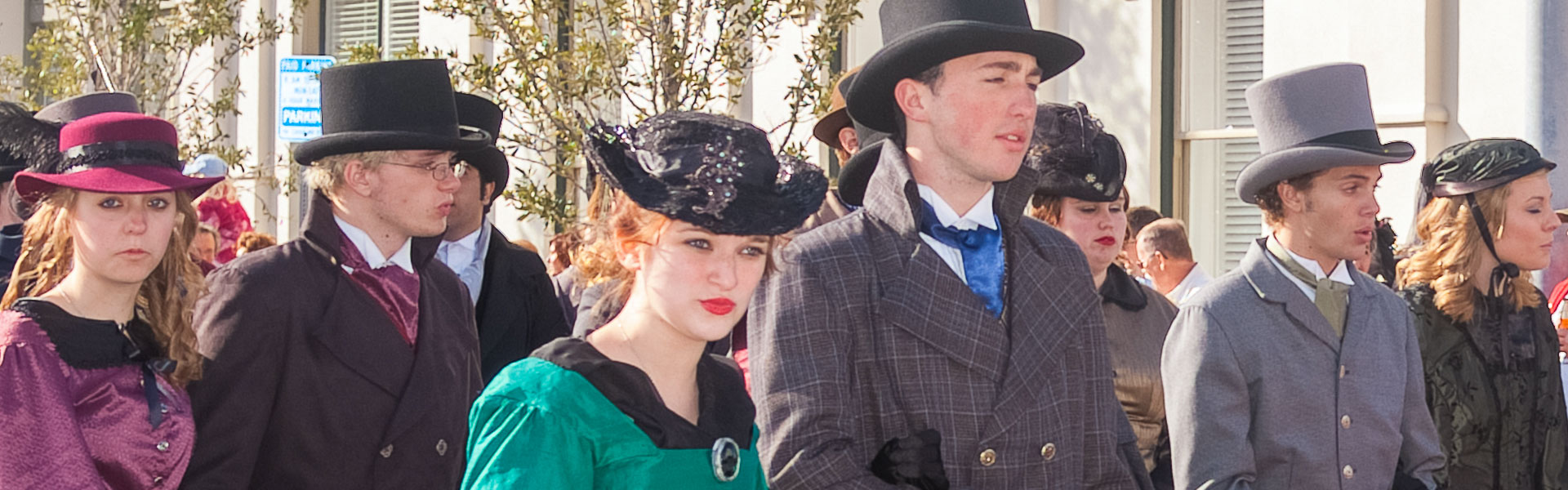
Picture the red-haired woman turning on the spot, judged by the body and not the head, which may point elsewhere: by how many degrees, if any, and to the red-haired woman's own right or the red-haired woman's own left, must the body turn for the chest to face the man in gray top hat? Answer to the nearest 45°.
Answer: approximately 90° to the red-haired woman's own left

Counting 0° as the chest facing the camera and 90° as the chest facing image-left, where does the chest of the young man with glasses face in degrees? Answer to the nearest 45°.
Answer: approximately 315°

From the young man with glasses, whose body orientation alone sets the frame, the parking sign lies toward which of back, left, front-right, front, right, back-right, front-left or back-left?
back-left

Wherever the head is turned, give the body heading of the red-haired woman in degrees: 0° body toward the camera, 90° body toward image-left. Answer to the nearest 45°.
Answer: approximately 315°

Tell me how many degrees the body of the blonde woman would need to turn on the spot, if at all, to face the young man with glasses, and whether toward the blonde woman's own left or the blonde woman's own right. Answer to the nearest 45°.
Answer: approximately 90° to the blonde woman's own right

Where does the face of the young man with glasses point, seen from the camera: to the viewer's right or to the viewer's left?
to the viewer's right

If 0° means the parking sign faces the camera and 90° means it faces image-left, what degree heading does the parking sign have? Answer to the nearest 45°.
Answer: approximately 0°

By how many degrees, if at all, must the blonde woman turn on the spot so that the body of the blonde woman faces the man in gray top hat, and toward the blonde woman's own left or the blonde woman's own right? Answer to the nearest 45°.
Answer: approximately 90° to the blonde woman's own right
